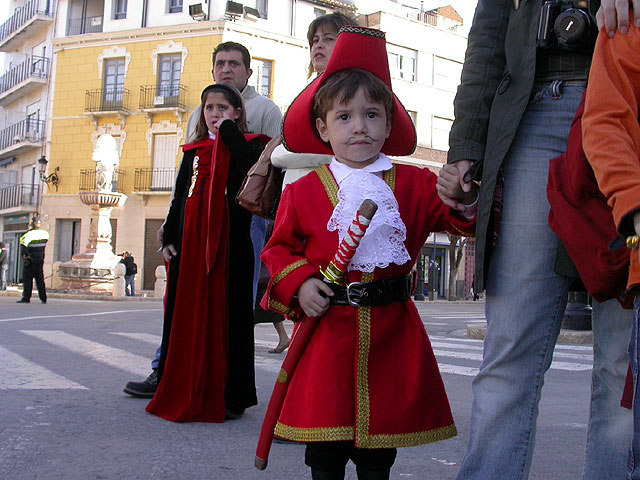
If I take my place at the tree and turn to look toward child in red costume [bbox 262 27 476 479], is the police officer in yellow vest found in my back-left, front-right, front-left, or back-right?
front-right

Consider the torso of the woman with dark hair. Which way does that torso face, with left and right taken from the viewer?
facing the viewer and to the left of the viewer

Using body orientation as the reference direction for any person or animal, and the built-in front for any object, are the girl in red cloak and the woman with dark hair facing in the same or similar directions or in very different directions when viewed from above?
same or similar directions

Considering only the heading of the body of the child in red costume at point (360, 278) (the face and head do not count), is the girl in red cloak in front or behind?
behind

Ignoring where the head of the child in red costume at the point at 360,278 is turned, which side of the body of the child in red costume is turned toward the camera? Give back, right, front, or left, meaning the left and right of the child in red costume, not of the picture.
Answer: front

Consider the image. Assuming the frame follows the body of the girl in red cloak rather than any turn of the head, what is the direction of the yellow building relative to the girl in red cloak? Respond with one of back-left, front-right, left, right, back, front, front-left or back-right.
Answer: back-right

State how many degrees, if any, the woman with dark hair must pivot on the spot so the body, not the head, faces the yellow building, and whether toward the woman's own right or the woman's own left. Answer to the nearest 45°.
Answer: approximately 135° to the woman's own right

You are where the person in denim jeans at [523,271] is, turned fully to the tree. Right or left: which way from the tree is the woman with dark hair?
left

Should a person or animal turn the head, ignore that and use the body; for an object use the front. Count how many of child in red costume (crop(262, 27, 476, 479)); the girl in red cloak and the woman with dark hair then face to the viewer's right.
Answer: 0

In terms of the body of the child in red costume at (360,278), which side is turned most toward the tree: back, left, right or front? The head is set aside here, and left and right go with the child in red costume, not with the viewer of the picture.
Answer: back
